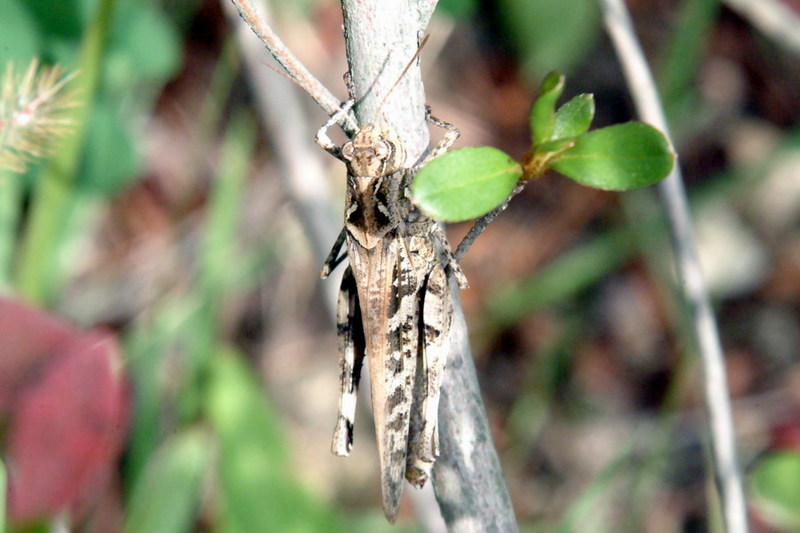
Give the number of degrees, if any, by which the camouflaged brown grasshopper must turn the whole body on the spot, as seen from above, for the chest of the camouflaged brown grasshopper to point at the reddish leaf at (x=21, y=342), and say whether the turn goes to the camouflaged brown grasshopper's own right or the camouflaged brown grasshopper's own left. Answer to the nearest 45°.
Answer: approximately 90° to the camouflaged brown grasshopper's own left

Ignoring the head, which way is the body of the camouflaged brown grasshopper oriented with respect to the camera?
away from the camera

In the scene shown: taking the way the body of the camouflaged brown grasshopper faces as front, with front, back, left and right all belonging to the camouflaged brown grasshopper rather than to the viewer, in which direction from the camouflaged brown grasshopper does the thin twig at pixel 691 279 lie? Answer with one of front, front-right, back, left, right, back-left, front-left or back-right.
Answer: right

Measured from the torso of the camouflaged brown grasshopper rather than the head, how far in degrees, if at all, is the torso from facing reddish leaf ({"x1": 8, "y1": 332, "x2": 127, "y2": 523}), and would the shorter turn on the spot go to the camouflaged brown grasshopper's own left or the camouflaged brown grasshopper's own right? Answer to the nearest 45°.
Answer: approximately 90° to the camouflaged brown grasshopper's own left

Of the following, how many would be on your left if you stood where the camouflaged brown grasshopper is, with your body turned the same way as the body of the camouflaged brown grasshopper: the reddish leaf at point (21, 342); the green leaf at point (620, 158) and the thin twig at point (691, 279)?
1

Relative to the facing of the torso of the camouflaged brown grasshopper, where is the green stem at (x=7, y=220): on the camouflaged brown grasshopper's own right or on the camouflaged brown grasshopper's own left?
on the camouflaged brown grasshopper's own left
